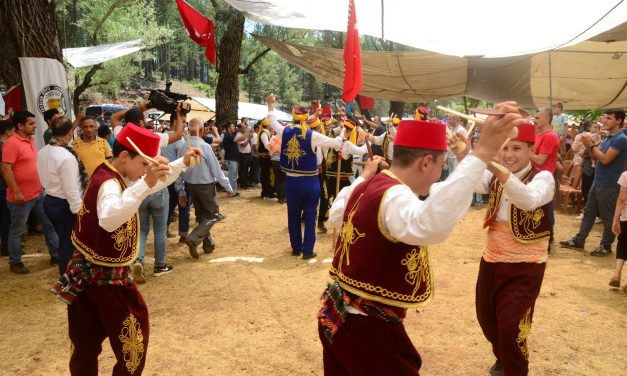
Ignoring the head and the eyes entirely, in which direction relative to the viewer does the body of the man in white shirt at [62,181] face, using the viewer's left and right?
facing away from the viewer and to the right of the viewer

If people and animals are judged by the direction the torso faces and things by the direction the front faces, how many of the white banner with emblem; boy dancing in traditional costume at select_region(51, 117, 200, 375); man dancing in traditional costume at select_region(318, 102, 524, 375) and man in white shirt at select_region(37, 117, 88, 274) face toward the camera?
1

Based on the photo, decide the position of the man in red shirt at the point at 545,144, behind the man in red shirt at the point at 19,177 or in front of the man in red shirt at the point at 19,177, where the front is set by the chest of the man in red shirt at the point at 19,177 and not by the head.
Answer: in front

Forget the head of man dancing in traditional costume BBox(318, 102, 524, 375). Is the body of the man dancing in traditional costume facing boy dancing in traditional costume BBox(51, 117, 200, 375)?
no

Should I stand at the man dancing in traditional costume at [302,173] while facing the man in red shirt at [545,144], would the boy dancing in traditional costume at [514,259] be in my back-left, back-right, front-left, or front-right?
front-right

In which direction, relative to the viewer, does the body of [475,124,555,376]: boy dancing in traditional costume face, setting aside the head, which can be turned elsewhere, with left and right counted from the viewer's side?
facing the viewer and to the left of the viewer

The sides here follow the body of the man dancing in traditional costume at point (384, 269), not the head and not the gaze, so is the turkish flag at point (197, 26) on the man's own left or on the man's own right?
on the man's own left

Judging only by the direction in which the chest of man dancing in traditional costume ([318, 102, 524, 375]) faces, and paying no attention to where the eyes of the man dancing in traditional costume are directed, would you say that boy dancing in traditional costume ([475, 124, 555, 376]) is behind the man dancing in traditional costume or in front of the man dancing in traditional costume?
in front

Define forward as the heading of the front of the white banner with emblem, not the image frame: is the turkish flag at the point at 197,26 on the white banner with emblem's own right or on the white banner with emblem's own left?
on the white banner with emblem's own left

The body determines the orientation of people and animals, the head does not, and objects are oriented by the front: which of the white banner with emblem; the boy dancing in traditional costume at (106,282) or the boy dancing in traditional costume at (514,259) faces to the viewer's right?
the boy dancing in traditional costume at (106,282)

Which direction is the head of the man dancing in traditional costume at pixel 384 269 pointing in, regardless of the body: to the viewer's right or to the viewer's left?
to the viewer's right

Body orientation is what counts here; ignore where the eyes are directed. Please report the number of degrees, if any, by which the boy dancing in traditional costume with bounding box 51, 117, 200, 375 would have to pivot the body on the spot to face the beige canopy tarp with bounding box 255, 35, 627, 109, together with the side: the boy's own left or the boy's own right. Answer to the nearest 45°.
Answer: approximately 45° to the boy's own left

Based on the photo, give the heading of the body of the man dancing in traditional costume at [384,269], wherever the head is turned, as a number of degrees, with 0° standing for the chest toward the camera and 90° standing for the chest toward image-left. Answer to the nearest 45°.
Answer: approximately 225°

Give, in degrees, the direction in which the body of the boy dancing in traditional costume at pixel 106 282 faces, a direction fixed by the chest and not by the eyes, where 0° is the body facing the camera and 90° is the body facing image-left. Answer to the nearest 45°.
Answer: approximately 270°

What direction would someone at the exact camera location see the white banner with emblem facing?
facing the viewer

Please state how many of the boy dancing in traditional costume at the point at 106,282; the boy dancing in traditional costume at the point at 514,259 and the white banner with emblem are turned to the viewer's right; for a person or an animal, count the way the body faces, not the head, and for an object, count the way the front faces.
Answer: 1
